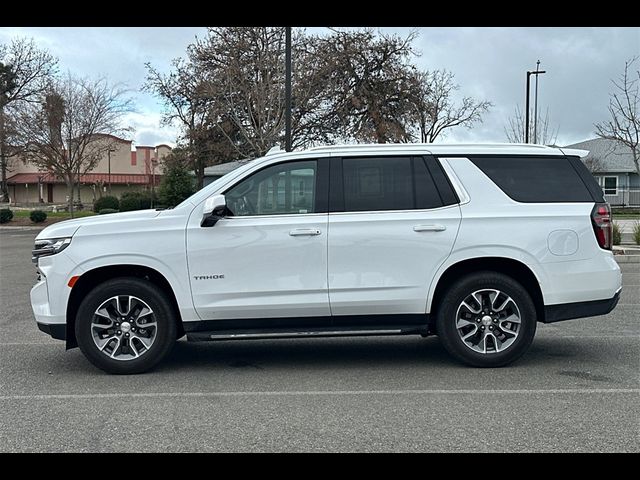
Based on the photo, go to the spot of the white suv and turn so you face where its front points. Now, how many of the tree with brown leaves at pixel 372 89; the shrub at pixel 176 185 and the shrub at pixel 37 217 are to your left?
0

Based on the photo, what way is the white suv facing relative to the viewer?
to the viewer's left

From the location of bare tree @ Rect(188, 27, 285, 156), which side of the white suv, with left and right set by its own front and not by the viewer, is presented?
right

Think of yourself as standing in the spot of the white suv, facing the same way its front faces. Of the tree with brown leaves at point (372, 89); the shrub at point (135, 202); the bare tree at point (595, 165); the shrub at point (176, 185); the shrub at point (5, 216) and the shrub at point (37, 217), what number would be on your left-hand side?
0

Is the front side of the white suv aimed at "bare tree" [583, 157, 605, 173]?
no

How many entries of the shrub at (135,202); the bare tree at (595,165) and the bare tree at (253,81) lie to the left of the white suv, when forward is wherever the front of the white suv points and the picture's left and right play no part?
0

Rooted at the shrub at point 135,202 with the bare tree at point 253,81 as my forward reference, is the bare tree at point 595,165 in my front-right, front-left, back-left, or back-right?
front-left

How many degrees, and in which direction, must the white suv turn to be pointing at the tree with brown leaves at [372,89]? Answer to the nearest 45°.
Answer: approximately 90° to its right

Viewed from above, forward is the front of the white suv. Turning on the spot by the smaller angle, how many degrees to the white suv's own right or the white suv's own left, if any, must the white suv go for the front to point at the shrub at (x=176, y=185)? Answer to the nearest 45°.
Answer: approximately 90° to the white suv's own right

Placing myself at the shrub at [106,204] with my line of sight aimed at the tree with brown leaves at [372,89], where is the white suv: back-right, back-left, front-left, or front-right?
front-right

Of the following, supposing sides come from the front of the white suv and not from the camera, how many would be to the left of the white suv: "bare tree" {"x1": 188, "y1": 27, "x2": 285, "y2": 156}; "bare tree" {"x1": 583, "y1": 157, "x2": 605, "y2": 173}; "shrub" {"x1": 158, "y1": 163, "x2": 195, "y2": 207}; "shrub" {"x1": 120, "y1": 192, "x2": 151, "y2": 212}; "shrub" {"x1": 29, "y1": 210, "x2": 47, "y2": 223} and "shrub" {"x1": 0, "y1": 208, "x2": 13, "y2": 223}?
0

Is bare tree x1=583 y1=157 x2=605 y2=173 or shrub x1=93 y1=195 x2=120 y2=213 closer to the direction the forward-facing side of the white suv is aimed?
the shrub

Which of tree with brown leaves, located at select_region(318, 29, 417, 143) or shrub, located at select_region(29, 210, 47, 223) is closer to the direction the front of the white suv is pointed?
the shrub
